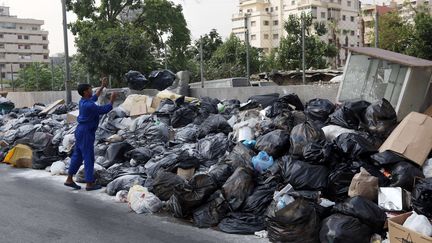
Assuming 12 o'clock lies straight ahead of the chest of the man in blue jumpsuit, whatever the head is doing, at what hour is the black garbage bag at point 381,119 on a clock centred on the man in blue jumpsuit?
The black garbage bag is roughly at 1 o'clock from the man in blue jumpsuit.

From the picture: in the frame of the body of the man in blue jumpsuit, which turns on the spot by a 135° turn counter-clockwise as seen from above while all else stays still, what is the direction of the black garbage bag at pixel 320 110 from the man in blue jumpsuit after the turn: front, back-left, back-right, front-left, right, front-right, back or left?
back-right

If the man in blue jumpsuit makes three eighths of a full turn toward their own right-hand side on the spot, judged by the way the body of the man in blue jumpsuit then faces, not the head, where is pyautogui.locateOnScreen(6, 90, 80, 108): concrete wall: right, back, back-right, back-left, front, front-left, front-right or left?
back-right

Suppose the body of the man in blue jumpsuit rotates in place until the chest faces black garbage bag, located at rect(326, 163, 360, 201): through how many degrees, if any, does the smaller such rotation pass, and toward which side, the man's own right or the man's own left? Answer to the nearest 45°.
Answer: approximately 45° to the man's own right

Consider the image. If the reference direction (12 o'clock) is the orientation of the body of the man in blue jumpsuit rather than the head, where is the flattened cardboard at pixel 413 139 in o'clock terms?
The flattened cardboard is roughly at 1 o'clock from the man in blue jumpsuit.

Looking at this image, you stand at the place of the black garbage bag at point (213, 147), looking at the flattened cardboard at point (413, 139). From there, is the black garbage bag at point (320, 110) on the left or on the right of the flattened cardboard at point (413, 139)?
left

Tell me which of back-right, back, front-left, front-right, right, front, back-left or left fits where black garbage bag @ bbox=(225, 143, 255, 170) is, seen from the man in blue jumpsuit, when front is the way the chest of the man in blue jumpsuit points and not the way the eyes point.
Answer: front-right

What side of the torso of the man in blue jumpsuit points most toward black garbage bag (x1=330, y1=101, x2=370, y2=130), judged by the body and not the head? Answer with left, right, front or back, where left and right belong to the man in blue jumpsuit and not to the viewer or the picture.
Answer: front

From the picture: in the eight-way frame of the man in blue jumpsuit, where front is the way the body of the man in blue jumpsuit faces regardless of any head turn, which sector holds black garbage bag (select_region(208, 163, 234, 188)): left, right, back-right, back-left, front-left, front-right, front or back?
front-right

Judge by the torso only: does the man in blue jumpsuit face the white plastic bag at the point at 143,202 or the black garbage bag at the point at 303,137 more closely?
the black garbage bag

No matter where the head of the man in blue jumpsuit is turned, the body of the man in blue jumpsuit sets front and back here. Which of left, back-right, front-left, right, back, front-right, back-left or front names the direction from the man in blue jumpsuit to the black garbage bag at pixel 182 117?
front-left

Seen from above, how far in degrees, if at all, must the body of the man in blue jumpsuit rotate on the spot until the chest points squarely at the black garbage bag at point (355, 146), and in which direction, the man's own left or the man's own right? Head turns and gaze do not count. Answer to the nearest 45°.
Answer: approximately 45° to the man's own right

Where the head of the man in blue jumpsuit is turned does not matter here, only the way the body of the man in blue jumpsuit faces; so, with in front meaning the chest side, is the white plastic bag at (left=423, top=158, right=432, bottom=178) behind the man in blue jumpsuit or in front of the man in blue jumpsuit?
in front

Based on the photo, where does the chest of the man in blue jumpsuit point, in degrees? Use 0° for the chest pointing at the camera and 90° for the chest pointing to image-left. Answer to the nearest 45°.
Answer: approximately 270°
